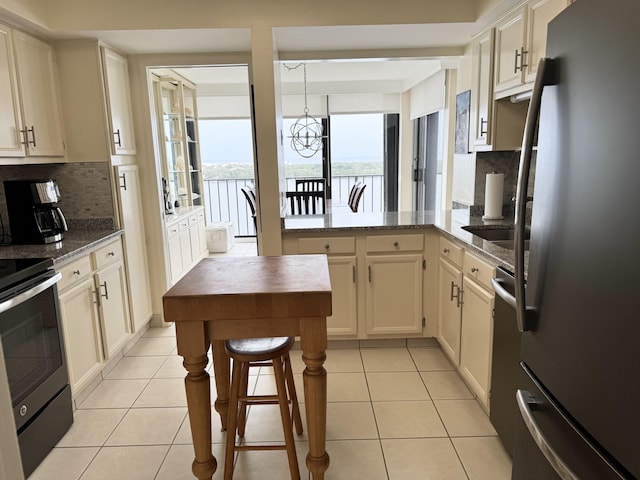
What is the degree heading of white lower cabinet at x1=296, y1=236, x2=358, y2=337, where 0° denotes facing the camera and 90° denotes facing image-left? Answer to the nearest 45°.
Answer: approximately 0°

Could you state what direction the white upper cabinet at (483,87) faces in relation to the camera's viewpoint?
facing to the left of the viewer

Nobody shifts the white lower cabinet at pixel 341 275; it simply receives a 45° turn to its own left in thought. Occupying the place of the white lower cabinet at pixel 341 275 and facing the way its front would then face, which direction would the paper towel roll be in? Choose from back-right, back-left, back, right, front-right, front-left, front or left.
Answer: front-left

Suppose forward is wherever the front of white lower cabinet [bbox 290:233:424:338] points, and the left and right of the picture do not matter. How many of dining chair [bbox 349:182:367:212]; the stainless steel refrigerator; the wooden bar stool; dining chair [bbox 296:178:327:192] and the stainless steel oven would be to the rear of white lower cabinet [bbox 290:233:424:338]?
2

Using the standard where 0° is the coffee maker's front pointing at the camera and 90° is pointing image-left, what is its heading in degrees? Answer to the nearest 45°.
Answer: approximately 315°

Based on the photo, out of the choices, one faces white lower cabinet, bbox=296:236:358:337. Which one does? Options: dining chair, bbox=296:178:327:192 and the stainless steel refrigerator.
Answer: the dining chair

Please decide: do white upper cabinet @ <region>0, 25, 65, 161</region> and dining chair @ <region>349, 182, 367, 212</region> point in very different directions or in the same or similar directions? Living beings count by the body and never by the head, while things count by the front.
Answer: very different directions

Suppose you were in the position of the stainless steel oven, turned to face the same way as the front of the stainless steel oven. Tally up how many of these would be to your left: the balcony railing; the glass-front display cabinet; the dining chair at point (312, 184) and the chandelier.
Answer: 4

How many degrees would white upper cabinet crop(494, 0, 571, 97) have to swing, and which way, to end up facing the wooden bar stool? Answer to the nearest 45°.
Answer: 0° — it already faces it

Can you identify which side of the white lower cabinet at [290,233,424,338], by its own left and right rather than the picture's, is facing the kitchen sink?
left
